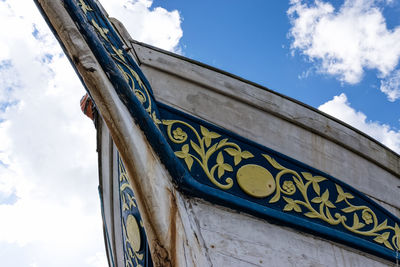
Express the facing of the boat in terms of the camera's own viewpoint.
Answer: facing the viewer and to the left of the viewer
